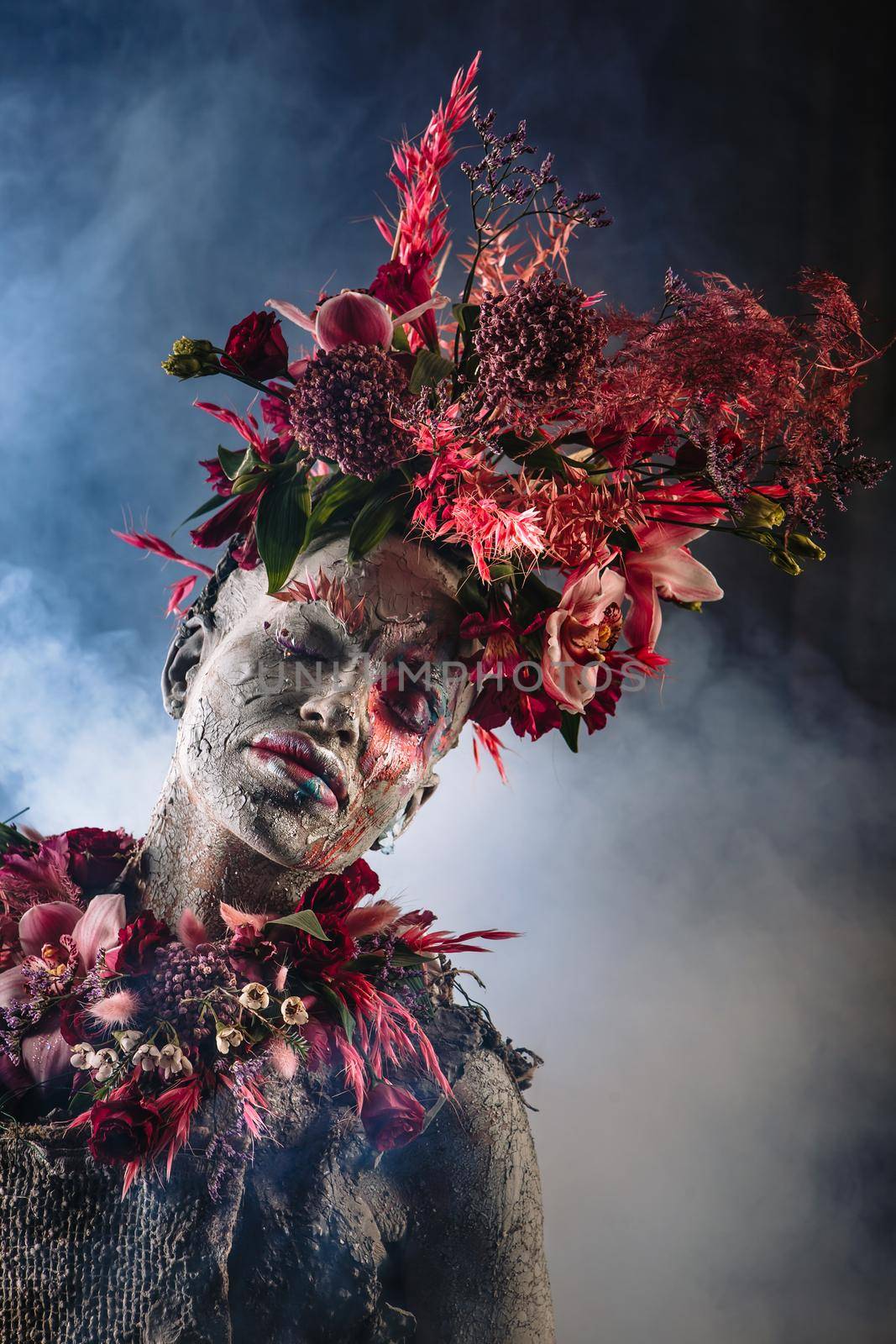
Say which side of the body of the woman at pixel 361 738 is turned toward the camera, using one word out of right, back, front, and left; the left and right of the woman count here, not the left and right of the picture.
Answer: front
